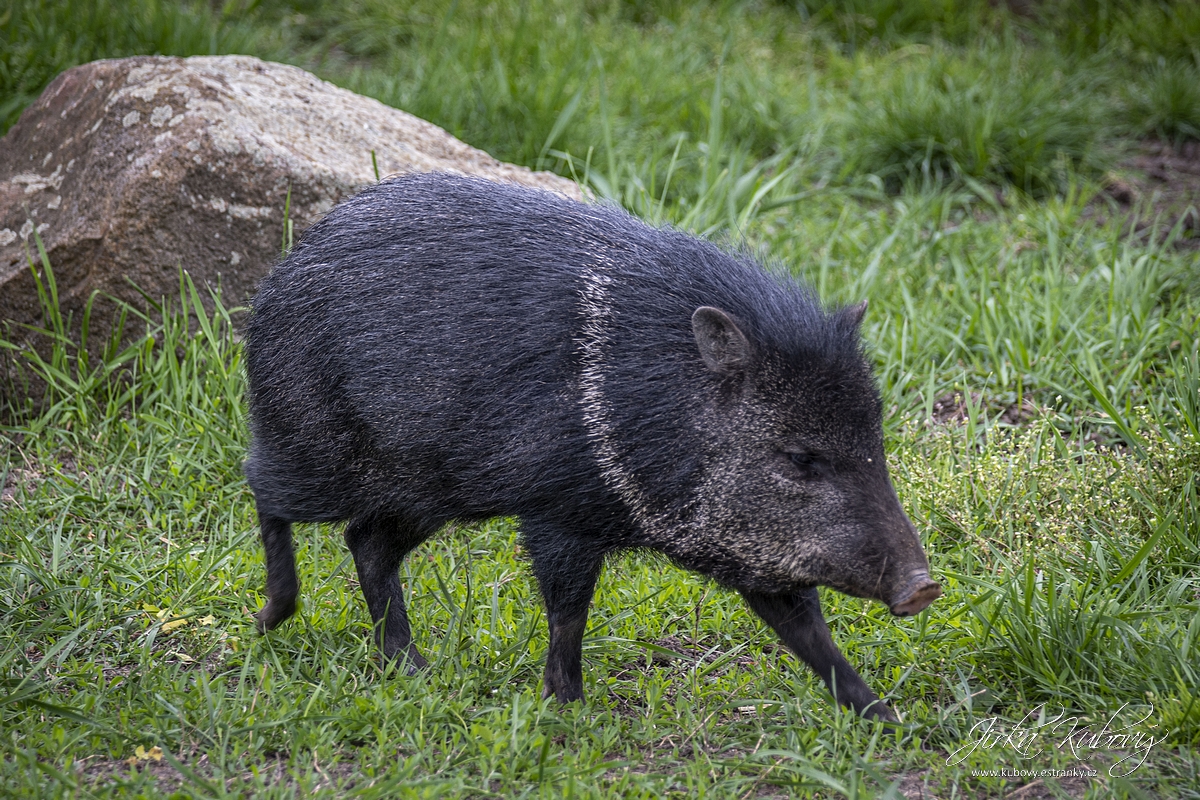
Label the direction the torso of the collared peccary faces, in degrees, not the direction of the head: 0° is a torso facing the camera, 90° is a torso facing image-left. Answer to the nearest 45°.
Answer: approximately 315°

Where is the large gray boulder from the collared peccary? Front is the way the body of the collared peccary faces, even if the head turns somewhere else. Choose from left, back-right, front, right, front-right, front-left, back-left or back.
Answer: back
